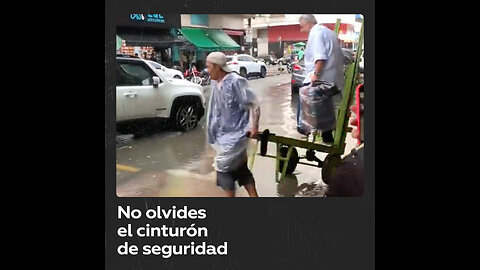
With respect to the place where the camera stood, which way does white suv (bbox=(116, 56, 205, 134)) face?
facing to the right of the viewer

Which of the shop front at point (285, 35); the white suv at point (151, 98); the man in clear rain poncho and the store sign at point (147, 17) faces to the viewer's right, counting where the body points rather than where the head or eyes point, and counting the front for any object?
the white suv

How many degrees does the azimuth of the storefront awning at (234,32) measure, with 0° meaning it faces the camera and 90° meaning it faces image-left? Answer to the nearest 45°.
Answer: approximately 315°
